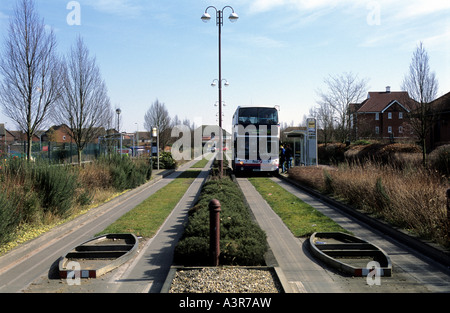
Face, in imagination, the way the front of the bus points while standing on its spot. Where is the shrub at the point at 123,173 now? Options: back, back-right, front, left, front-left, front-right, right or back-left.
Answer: front-right

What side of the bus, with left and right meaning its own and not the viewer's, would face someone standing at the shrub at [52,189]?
front

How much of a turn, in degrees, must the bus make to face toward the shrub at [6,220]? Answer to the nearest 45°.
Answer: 0° — it already faces it

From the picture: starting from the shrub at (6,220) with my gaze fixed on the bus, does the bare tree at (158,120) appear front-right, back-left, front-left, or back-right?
front-left

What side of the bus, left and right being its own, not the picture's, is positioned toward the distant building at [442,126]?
left

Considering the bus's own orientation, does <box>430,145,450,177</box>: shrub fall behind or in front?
in front

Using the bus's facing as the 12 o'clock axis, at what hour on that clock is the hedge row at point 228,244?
The hedge row is roughly at 12 o'clock from the bus.

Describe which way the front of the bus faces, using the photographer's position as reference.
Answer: facing the viewer

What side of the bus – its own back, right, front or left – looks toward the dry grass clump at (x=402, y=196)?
front

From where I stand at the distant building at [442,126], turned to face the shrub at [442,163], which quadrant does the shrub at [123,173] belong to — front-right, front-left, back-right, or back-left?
front-right

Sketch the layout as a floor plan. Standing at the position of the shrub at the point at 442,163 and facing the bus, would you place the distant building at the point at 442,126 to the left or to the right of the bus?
right

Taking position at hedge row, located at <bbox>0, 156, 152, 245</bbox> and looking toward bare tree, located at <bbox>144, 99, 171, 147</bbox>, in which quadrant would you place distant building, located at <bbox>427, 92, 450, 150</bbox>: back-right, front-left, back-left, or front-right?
front-right

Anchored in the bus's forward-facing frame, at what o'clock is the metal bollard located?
The metal bollard is roughly at 12 o'clock from the bus.
